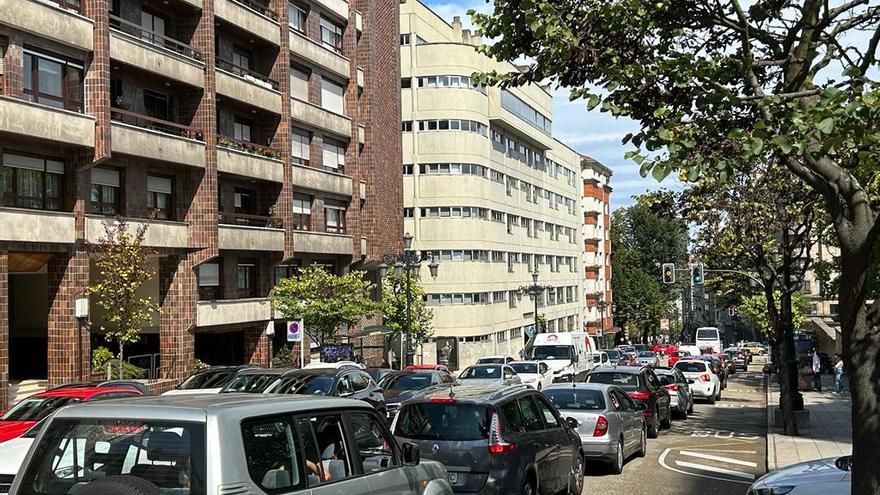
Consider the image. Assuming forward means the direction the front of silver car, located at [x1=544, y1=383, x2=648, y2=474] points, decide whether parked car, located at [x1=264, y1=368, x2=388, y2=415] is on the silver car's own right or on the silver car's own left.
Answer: on the silver car's own left

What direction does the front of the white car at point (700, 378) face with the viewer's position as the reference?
facing away from the viewer and to the right of the viewer

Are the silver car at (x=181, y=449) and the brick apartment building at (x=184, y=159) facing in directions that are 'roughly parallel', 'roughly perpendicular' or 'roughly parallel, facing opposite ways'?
roughly perpendicular

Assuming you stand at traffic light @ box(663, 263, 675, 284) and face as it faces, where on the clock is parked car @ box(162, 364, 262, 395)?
The parked car is roughly at 1 o'clock from the traffic light.

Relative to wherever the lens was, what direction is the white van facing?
facing the viewer and to the left of the viewer

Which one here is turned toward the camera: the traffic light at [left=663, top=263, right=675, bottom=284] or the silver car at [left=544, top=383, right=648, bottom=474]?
the traffic light

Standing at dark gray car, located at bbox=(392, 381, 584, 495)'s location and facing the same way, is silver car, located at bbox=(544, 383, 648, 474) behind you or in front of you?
in front

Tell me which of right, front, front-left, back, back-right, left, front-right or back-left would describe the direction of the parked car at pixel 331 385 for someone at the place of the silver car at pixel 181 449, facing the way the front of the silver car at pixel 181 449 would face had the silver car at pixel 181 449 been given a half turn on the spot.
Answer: back-right

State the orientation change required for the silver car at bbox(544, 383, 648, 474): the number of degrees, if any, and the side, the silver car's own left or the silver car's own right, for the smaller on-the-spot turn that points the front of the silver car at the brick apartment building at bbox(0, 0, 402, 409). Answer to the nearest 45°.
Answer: approximately 90° to the silver car's own left

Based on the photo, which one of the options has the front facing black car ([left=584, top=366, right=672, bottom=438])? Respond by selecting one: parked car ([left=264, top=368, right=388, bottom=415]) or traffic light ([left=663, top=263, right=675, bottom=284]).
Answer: the traffic light

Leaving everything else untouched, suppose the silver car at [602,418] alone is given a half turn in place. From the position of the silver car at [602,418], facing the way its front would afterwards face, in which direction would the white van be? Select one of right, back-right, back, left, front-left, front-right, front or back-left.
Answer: back-right

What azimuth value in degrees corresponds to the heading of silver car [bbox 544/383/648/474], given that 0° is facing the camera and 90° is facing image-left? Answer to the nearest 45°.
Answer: approximately 225°

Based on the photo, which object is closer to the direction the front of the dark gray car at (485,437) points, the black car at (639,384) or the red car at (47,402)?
the black car

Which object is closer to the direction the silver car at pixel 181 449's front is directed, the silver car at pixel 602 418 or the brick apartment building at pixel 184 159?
the silver car

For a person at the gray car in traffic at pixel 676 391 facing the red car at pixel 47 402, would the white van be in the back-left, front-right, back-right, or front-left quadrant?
back-right
